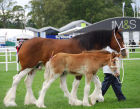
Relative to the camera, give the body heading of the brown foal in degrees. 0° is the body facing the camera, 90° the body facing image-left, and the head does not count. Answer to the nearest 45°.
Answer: approximately 270°

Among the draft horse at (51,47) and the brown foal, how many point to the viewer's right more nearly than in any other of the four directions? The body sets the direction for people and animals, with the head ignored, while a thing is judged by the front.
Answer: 2

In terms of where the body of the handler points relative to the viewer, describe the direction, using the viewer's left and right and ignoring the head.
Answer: facing to the right of the viewer

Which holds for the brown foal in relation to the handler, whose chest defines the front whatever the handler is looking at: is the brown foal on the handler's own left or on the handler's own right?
on the handler's own right

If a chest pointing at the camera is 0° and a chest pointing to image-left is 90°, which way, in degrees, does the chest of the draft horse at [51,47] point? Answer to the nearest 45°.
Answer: approximately 270°

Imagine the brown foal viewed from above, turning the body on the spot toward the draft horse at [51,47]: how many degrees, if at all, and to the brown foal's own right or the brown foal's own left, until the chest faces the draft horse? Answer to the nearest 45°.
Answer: approximately 135° to the brown foal's own left
